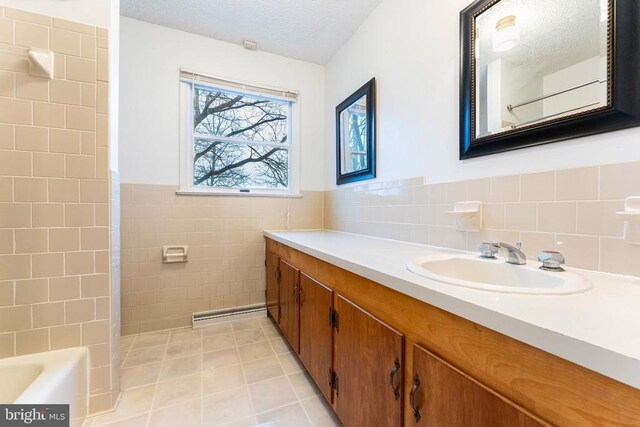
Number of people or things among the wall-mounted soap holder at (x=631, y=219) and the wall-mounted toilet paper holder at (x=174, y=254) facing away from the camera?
0

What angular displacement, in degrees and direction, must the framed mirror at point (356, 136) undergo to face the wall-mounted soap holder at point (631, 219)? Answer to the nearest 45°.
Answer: approximately 90° to its left

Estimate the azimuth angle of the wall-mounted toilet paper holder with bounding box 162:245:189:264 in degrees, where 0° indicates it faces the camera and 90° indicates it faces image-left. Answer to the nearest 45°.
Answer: approximately 0°

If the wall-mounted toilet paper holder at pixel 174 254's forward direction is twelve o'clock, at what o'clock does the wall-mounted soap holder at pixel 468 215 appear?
the wall-mounted soap holder at pixel 468 215 is roughly at 11 o'clock from the wall-mounted toilet paper holder at pixel 174 254.

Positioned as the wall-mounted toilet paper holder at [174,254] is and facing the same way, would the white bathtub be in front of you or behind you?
in front

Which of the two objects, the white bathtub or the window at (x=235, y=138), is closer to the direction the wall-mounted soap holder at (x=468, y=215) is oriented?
the white bathtub

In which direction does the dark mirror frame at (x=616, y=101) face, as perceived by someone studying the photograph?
facing the viewer and to the left of the viewer

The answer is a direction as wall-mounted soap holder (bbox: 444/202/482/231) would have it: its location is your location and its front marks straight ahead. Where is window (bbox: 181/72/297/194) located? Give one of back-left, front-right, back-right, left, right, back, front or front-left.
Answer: front-right

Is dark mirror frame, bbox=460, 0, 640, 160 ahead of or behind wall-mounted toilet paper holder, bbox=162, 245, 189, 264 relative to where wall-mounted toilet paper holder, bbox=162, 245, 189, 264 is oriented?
ahead

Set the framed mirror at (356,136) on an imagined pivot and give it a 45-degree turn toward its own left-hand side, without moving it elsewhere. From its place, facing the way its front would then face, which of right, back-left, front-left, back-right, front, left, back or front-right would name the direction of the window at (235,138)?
right

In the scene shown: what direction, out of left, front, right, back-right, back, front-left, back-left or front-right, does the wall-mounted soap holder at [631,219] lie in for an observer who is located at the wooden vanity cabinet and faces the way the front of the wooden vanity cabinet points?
back
